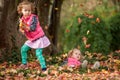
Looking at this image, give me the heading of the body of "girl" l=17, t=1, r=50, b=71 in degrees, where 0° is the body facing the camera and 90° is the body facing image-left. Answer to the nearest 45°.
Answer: approximately 45°
